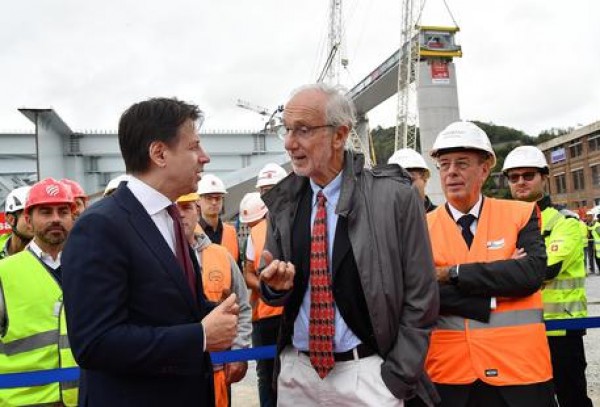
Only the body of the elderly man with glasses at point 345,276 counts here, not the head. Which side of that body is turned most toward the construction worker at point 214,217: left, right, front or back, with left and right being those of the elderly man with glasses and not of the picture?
right

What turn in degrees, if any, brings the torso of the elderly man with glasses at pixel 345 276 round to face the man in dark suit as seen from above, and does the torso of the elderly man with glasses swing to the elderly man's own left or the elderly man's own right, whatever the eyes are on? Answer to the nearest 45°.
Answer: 0° — they already face them

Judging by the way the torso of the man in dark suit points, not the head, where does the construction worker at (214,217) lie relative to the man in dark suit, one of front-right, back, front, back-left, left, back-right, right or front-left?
left

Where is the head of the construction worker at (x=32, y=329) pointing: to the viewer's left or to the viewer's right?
to the viewer's right

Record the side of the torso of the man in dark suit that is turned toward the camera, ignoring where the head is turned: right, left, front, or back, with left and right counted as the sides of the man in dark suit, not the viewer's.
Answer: right

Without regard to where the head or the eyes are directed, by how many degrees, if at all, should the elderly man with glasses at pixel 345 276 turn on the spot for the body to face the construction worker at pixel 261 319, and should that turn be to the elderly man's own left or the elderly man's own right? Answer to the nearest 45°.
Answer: approximately 135° to the elderly man's own right

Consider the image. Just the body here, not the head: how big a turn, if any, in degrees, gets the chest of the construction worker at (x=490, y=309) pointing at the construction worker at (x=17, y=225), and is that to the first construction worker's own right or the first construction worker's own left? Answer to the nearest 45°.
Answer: approximately 45° to the first construction worker's own right

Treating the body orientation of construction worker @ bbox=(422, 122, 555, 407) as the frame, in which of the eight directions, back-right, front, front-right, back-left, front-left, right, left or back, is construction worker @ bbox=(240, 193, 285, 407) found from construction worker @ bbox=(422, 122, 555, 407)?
right
